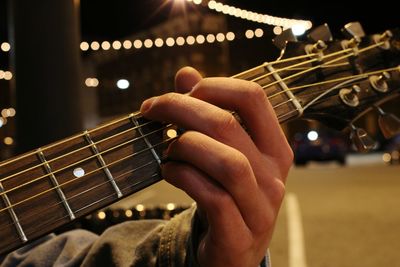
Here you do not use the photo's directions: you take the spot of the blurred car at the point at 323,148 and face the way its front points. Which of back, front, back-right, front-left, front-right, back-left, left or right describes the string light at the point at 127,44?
back

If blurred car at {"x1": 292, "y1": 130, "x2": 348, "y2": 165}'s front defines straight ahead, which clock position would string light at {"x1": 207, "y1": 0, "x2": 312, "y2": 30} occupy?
The string light is roughly at 11 o'clock from the blurred car.
